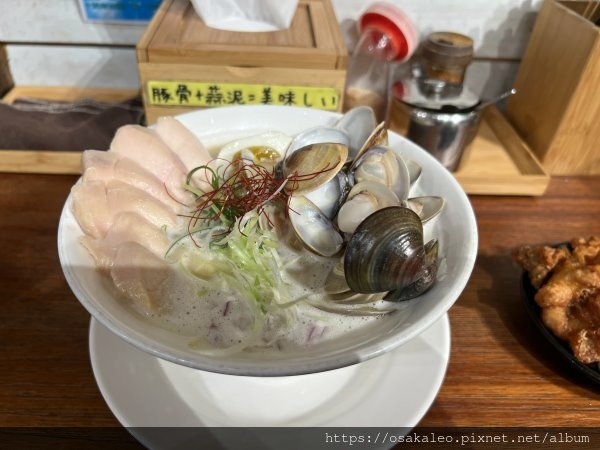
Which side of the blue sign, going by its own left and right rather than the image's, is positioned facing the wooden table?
front

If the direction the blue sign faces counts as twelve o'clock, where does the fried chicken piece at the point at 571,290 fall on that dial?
The fried chicken piece is roughly at 11 o'clock from the blue sign.

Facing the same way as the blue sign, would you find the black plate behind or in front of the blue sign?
in front

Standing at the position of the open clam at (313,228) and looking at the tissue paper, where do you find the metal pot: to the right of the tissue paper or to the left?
right

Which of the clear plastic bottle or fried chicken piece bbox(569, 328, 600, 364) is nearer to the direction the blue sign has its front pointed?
the fried chicken piece

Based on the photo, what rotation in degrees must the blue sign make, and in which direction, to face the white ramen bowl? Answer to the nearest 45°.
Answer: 0° — it already faces it

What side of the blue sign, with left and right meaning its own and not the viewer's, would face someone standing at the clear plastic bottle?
left

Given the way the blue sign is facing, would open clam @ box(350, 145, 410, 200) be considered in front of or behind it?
in front

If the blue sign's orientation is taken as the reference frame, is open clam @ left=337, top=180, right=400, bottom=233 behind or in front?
in front

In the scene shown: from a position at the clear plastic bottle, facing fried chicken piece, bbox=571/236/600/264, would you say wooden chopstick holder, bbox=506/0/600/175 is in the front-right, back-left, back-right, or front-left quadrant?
front-left

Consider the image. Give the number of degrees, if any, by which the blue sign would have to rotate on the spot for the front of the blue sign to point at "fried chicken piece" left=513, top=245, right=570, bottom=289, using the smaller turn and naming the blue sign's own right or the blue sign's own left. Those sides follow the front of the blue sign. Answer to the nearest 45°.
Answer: approximately 45° to the blue sign's own left

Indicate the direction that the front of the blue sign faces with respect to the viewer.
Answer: facing the viewer

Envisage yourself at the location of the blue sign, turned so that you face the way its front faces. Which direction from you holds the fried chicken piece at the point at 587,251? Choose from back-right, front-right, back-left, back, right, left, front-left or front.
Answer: front-left

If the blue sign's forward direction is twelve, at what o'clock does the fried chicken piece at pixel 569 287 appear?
The fried chicken piece is roughly at 11 o'clock from the blue sign.

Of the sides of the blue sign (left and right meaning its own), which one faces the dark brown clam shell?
front
